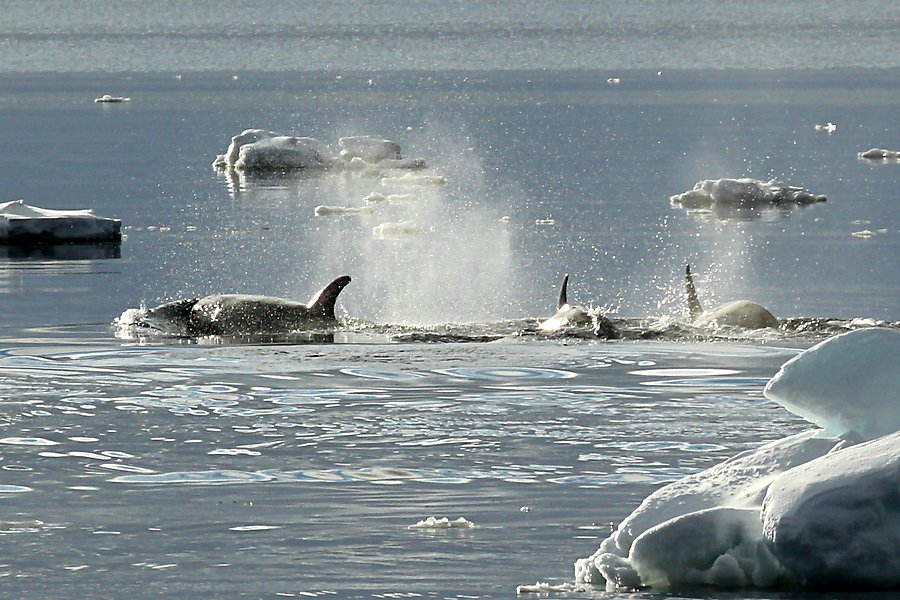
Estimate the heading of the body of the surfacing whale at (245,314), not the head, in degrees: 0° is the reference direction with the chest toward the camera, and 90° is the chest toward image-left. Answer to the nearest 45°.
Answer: approximately 90°

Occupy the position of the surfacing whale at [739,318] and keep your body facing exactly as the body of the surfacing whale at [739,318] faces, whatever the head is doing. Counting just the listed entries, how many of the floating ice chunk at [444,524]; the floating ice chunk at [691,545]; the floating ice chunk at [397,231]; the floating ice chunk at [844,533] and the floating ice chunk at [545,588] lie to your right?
4

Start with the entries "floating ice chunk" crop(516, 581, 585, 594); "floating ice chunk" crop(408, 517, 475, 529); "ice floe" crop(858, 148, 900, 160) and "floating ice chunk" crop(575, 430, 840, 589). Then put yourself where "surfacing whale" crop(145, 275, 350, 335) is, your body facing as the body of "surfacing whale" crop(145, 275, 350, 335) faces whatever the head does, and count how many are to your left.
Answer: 3

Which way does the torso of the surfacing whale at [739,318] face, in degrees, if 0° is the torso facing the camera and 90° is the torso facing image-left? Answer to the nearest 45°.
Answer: approximately 270°

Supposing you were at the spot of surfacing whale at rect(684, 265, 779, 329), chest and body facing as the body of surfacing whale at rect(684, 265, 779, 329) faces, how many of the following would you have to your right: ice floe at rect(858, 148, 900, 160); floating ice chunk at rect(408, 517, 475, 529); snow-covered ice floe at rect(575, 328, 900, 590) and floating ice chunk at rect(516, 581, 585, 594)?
3

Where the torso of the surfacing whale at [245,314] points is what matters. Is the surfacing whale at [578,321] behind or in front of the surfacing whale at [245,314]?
behind

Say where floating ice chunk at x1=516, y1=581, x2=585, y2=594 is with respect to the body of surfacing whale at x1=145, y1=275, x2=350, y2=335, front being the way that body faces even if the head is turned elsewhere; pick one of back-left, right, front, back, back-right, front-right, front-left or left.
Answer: left

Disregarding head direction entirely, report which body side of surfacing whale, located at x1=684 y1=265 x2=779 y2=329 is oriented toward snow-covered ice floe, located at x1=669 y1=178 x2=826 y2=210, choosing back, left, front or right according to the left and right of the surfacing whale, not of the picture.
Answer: left

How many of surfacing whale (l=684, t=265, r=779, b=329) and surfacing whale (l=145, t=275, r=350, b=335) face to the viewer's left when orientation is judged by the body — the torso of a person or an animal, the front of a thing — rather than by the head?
1

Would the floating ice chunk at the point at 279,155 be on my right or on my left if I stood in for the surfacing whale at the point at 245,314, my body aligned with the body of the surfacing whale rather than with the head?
on my right
